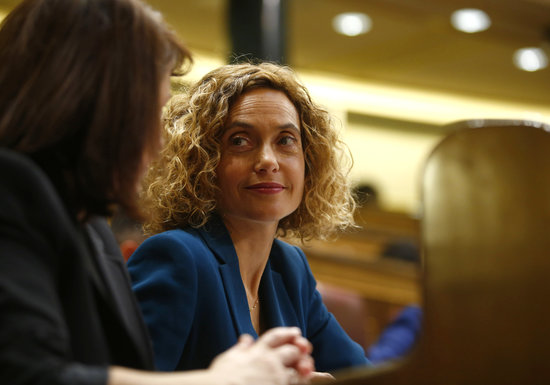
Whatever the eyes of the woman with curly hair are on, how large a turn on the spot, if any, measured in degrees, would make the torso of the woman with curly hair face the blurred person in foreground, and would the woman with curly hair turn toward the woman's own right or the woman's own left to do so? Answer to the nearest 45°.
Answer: approximately 45° to the woman's own right

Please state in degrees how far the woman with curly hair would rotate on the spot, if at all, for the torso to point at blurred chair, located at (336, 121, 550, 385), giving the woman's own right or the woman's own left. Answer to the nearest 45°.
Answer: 0° — they already face it

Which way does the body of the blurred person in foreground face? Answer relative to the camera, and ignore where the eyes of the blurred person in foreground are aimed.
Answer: to the viewer's right

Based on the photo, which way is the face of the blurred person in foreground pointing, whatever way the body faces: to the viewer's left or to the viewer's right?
to the viewer's right

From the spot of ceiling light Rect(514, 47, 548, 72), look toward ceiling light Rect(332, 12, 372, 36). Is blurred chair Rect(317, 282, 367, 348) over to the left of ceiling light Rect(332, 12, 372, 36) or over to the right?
left

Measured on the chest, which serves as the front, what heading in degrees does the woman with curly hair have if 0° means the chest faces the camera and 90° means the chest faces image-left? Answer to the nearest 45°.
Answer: approximately 315°

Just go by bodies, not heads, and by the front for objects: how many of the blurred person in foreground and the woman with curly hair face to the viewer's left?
0
